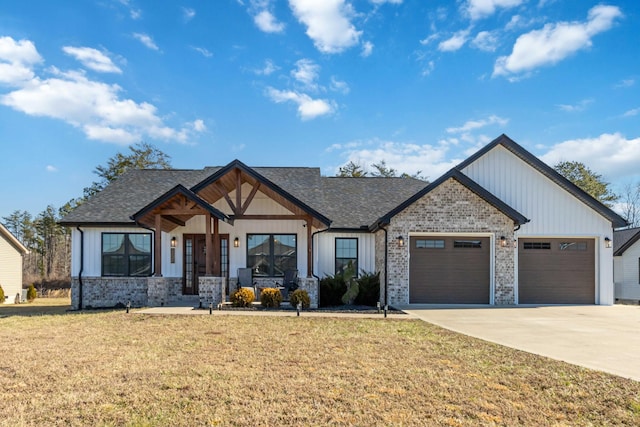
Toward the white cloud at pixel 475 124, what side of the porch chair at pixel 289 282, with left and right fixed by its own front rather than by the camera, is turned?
back

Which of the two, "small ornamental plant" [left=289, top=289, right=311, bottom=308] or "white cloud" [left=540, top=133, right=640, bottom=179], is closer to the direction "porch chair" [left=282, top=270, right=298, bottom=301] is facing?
the small ornamental plant

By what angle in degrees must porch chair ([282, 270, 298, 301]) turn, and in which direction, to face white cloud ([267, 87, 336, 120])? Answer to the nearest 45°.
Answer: approximately 135° to its right

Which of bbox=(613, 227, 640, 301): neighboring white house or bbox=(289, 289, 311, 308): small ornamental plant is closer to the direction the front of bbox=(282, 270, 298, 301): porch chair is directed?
the small ornamental plant

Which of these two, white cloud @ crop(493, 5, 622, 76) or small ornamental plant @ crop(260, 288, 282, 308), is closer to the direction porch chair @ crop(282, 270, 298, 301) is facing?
the small ornamental plant

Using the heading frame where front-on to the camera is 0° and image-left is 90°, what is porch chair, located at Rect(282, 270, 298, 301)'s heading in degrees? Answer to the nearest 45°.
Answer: approximately 45°

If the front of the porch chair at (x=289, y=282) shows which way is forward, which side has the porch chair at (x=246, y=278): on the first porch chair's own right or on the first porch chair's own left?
on the first porch chair's own right
